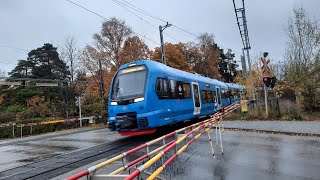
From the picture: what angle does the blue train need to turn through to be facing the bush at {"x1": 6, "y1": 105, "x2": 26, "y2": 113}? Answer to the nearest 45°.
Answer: approximately 90° to its right

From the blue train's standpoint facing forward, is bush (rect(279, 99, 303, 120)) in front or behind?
behind

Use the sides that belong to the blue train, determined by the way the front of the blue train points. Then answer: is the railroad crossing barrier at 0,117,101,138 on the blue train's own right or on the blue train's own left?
on the blue train's own right

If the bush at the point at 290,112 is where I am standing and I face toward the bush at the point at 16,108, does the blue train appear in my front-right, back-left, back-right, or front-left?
front-left

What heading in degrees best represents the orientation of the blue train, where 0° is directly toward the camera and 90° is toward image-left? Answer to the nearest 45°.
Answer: approximately 45°

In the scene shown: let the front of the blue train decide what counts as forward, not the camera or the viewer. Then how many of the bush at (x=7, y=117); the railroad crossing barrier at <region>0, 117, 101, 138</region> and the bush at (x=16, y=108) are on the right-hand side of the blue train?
3

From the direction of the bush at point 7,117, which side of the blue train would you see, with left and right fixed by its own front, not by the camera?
right

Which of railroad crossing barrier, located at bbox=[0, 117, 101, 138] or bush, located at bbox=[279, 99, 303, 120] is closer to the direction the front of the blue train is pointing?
the railroad crossing barrier
